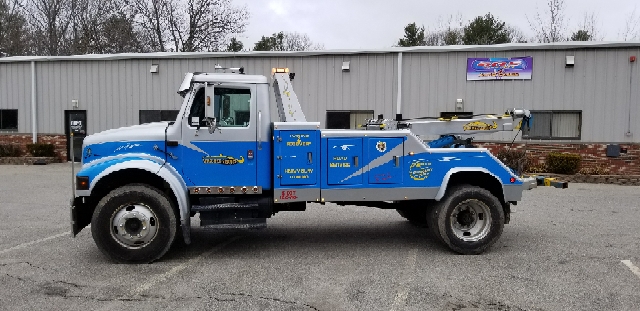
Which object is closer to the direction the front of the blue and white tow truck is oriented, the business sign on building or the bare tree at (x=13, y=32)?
the bare tree

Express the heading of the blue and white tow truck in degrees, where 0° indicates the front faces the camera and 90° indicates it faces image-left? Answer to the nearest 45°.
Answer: approximately 90°

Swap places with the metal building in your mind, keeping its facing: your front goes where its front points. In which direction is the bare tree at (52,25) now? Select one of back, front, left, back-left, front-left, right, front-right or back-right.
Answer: back-right

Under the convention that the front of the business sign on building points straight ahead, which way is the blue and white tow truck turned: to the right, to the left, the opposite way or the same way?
to the right

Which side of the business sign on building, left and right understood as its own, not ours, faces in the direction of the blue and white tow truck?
front

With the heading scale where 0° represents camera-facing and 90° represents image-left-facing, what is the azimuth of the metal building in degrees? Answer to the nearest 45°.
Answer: approximately 0°

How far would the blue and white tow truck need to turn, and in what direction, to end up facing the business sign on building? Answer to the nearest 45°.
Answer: approximately 135° to its right

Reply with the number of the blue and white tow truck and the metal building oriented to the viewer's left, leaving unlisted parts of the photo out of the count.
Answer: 1

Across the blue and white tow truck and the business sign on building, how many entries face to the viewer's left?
1

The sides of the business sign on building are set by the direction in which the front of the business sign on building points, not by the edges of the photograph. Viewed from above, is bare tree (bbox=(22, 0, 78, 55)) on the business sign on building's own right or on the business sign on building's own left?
on the business sign on building's own right

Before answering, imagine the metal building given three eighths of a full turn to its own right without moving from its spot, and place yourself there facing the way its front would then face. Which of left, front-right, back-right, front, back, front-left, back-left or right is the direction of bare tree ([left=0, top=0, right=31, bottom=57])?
front

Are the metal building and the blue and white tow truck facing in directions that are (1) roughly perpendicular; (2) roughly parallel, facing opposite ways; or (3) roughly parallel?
roughly perpendicular

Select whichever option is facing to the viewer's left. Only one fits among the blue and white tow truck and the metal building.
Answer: the blue and white tow truck
